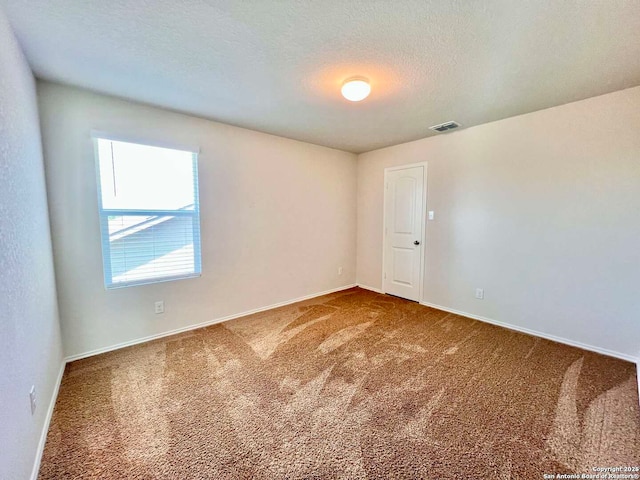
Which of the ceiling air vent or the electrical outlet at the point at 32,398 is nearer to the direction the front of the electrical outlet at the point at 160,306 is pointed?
the electrical outlet

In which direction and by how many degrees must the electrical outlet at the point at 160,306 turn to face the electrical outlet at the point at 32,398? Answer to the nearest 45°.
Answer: approximately 45° to its right

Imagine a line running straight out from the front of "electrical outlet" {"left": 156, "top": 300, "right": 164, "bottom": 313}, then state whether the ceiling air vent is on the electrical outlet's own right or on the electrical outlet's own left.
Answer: on the electrical outlet's own left

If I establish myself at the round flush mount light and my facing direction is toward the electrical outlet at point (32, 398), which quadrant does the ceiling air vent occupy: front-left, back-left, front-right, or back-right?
back-right

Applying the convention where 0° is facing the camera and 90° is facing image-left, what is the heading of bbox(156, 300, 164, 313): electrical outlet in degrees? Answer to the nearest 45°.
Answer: approximately 0°

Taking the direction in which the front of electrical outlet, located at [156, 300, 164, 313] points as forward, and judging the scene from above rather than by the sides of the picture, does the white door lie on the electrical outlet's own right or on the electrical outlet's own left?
on the electrical outlet's own left
